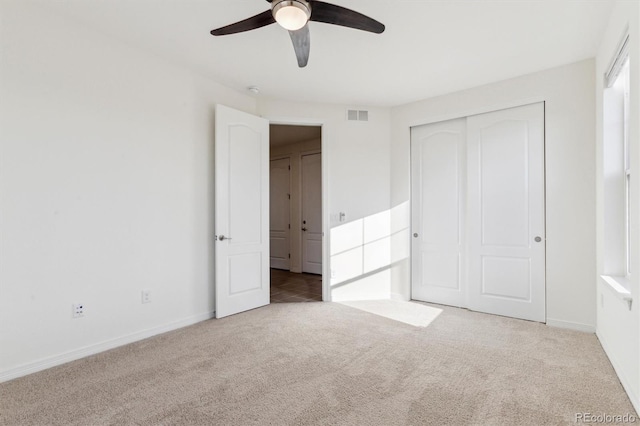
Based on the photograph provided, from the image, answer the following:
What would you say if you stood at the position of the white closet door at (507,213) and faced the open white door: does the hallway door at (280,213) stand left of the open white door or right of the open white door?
right

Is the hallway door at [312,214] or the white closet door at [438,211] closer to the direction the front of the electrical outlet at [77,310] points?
the white closet door

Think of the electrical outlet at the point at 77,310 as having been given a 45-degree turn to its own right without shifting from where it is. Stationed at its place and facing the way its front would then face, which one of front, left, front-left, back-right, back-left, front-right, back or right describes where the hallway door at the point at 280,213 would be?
back-left

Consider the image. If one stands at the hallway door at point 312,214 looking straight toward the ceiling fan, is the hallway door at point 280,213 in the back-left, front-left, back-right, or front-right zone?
back-right

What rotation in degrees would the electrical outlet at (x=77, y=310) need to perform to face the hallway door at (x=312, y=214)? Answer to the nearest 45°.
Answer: approximately 90° to its left

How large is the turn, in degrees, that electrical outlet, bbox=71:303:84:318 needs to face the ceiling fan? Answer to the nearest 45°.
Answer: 0° — it already faces it

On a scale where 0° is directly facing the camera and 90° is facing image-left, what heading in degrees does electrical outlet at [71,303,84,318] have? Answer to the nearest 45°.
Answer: approximately 315°
